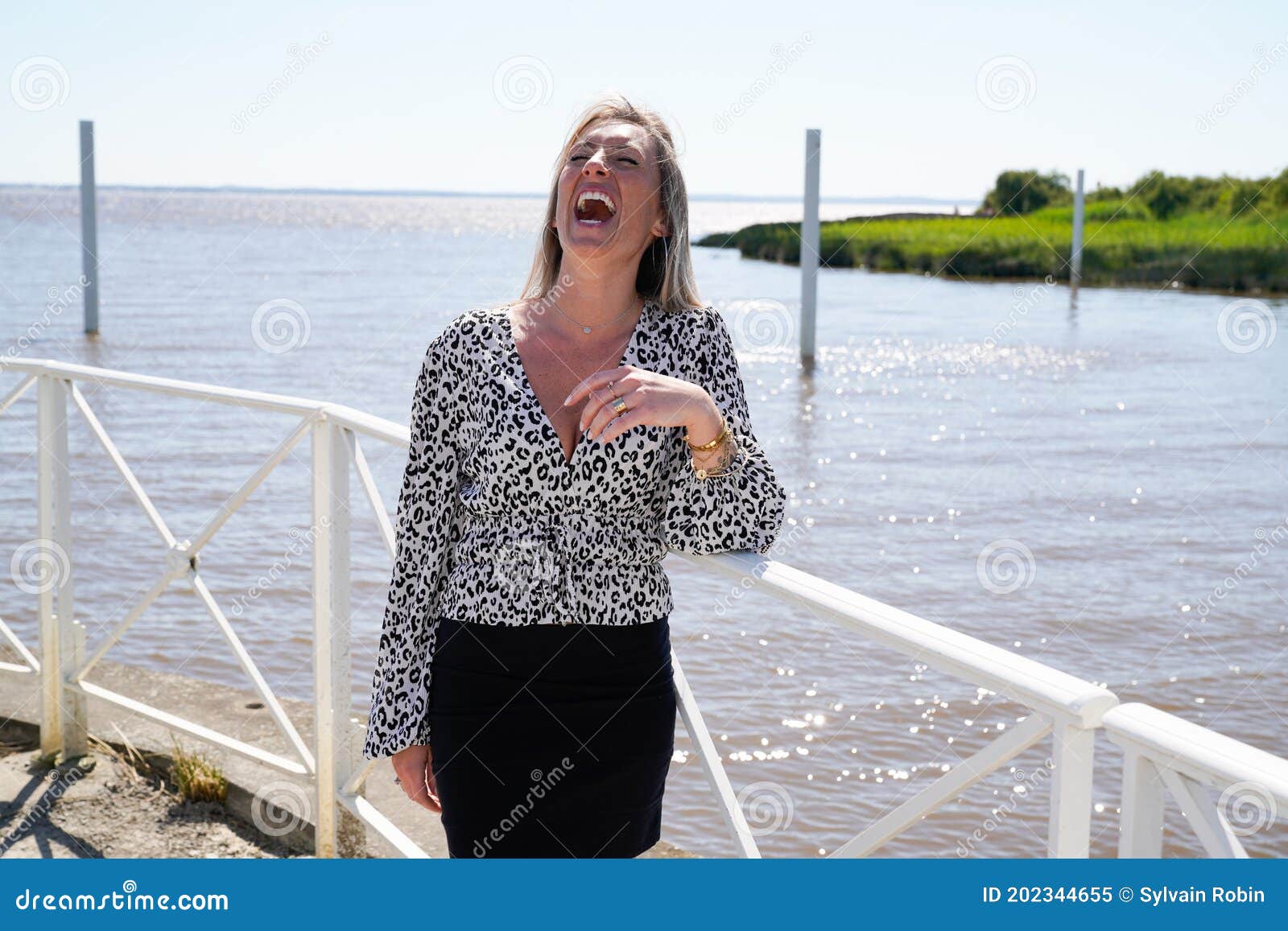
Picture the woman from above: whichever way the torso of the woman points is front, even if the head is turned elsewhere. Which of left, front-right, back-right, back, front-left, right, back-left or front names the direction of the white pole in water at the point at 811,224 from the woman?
back

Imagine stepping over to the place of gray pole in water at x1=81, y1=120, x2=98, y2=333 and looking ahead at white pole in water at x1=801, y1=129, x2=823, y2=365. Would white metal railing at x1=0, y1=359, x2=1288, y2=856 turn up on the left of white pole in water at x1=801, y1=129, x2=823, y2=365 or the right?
right

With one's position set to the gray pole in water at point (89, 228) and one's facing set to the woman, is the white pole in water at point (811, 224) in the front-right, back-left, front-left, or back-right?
front-left

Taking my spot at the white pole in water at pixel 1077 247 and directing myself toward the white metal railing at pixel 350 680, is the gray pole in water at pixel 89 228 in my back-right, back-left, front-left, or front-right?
front-right

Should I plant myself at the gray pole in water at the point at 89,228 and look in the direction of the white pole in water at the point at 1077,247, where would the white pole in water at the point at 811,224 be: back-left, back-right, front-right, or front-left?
front-right

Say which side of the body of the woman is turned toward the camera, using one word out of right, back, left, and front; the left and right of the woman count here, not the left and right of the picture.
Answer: front

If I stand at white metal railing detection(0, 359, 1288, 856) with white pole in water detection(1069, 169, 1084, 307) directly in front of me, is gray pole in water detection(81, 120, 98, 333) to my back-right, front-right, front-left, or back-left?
front-left

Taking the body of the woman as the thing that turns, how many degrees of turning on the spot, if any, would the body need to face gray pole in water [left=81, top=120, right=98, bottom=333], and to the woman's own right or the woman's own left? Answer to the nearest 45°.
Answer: approximately 180°

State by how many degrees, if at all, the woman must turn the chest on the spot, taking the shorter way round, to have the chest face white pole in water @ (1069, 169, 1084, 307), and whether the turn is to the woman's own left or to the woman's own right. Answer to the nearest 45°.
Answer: approximately 180°
